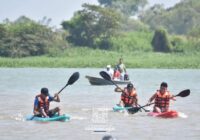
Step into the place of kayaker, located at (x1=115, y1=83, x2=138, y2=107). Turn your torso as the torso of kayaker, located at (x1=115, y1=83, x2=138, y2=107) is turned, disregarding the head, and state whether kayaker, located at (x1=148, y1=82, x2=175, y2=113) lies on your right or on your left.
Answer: on your left

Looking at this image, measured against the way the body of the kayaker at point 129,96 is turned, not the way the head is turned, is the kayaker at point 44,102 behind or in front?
in front

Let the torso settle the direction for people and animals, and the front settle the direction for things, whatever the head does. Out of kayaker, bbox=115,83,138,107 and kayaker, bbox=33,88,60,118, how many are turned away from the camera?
0

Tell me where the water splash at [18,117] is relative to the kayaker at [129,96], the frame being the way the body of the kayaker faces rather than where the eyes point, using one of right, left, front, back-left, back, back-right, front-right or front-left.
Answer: front-right

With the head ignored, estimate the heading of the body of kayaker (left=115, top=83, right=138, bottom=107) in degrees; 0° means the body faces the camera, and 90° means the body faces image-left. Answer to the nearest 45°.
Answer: approximately 45°

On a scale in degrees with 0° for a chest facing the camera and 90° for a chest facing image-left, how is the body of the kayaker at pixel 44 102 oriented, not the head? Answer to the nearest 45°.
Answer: approximately 315°
